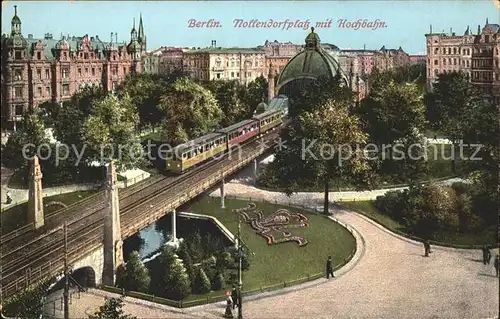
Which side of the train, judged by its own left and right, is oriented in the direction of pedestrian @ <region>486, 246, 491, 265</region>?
left

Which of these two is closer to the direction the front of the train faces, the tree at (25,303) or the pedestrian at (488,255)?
the tree

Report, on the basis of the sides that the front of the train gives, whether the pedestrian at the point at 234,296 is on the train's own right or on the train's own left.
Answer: on the train's own left

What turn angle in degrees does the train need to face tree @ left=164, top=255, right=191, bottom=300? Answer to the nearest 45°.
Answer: approximately 45° to its left

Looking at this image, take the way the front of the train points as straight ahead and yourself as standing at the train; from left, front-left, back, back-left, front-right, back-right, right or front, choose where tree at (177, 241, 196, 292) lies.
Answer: front-left

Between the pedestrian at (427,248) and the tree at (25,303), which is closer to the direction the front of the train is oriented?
the tree

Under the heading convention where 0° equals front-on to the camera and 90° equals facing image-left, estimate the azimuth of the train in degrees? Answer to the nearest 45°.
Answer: approximately 45°

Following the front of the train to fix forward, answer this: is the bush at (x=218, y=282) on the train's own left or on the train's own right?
on the train's own left

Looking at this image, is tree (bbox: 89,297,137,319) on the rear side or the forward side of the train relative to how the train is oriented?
on the forward side

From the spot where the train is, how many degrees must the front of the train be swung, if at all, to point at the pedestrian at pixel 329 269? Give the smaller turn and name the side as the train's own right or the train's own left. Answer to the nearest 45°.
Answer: approximately 90° to the train's own left

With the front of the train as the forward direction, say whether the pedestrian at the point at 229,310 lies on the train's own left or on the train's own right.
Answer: on the train's own left
